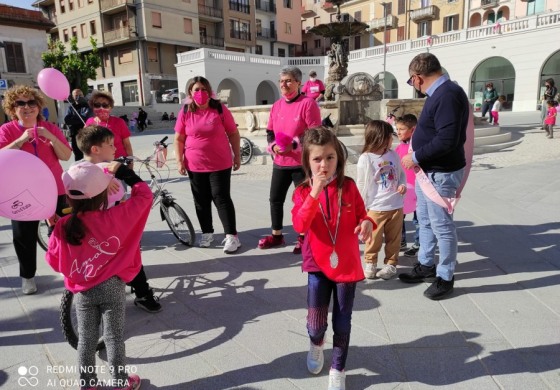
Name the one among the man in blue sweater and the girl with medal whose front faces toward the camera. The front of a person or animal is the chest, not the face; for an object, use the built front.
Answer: the girl with medal

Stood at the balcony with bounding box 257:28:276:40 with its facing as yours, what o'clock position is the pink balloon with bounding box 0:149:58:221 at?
The pink balloon is roughly at 12 o'clock from the balcony.

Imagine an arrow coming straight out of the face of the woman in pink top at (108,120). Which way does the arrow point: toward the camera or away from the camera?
toward the camera

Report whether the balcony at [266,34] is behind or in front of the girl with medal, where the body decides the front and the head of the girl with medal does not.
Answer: behind

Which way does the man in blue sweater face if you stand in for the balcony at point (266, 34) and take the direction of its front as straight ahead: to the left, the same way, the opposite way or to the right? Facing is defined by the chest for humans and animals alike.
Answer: to the right

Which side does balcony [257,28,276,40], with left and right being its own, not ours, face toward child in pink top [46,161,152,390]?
front

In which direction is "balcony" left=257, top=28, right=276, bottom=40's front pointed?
toward the camera

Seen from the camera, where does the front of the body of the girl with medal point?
toward the camera

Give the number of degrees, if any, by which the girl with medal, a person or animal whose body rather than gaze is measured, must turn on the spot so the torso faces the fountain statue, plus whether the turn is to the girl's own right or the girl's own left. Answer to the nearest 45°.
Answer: approximately 180°

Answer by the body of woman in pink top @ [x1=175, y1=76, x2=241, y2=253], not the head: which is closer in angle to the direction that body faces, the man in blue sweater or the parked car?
the man in blue sweater

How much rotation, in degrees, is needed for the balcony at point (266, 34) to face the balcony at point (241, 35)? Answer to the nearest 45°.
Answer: approximately 45° to its right

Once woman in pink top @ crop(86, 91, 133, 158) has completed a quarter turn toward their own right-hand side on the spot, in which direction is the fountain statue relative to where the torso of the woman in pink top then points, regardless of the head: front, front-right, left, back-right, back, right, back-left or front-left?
back-right

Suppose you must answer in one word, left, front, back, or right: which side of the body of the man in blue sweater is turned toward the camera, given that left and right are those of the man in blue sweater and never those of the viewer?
left

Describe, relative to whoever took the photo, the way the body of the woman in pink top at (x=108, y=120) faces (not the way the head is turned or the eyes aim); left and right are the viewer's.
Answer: facing the viewer

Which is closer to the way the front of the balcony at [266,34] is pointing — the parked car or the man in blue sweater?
the man in blue sweater
